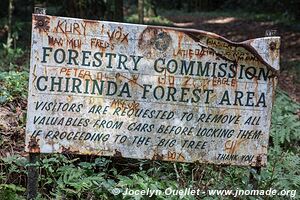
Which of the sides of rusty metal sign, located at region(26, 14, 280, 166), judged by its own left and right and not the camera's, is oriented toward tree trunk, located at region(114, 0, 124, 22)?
back

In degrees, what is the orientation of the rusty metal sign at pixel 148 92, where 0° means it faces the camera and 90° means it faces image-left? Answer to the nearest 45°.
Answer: approximately 0°
